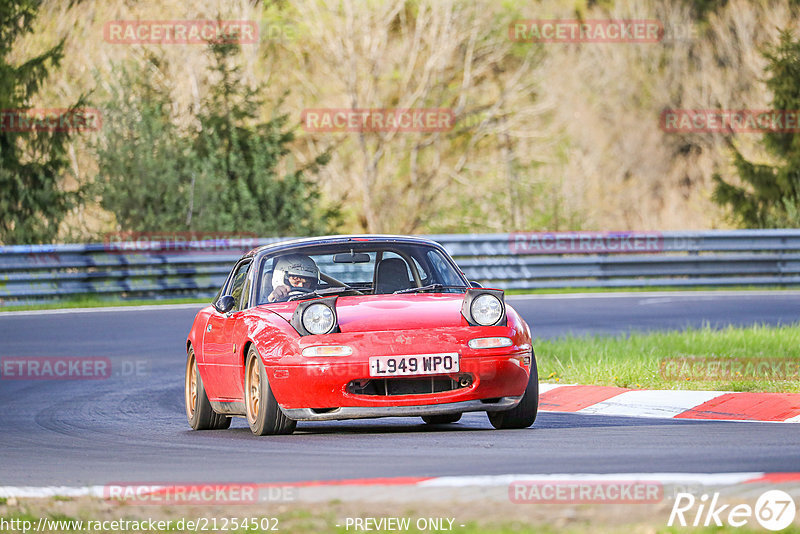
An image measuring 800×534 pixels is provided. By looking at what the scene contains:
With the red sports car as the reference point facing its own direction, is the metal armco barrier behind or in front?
behind

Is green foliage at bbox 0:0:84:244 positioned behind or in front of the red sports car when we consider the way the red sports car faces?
behind

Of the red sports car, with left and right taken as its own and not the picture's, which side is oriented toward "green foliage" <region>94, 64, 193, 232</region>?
back

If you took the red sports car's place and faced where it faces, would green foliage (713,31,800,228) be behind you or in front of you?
behind

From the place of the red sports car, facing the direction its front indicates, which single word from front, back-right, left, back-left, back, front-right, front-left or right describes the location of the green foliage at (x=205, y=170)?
back

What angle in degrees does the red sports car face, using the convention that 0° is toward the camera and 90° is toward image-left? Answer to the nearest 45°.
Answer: approximately 0°
